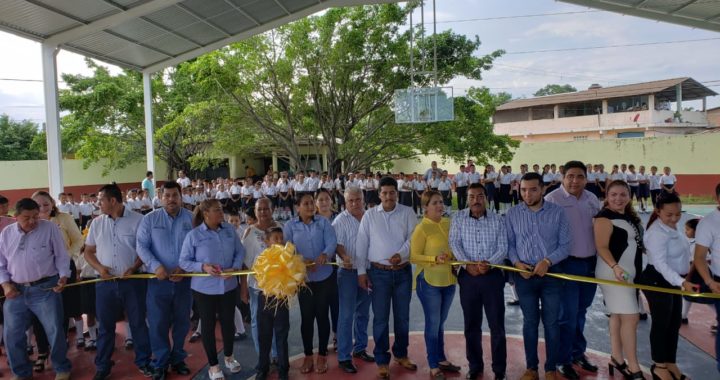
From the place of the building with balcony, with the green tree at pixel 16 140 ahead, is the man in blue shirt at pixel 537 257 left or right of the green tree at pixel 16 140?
left

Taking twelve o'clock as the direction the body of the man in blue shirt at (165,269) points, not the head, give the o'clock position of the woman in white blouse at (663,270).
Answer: The woman in white blouse is roughly at 10 o'clock from the man in blue shirt.

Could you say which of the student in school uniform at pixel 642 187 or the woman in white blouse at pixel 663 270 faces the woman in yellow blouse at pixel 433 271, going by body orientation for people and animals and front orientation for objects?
the student in school uniform

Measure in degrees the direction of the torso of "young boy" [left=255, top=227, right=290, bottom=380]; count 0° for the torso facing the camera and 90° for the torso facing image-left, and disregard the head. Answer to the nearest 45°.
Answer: approximately 0°

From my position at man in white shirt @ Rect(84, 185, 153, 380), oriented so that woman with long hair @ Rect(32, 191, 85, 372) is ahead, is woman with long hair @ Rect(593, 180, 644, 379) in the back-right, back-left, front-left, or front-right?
back-right

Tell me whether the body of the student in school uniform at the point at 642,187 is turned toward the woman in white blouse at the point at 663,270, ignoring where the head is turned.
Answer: yes

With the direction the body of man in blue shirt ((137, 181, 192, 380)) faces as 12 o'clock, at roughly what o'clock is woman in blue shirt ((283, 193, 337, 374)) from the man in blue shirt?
The woman in blue shirt is roughly at 10 o'clock from the man in blue shirt.

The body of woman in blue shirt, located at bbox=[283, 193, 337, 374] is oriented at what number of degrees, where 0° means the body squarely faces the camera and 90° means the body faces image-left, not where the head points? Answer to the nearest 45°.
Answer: approximately 0°

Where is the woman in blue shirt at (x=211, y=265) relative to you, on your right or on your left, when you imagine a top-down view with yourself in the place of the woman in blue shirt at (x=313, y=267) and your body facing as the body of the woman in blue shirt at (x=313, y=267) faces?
on your right
